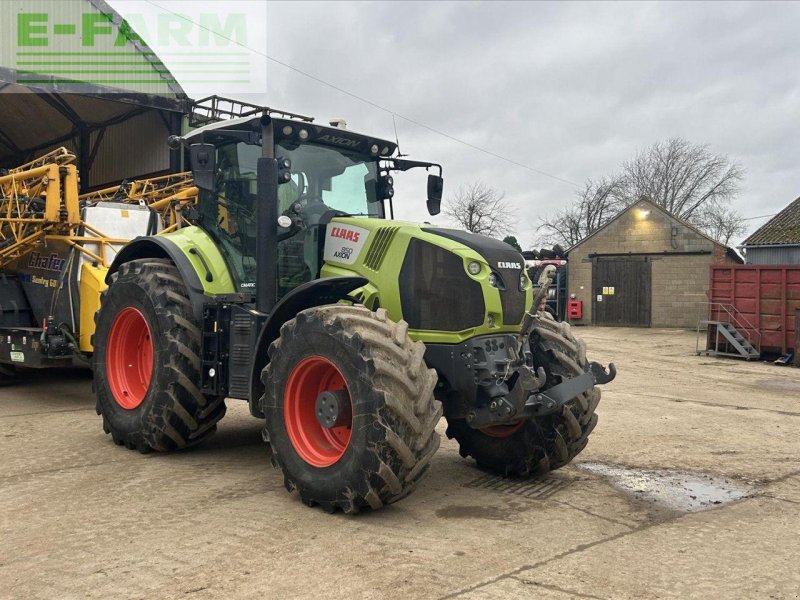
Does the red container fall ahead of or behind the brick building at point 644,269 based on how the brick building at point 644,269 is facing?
ahead

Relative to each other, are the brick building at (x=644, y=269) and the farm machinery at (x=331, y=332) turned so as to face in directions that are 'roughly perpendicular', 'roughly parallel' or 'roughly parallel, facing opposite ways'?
roughly perpendicular

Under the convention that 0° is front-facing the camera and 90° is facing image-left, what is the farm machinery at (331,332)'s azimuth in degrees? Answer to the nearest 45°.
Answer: approximately 315°

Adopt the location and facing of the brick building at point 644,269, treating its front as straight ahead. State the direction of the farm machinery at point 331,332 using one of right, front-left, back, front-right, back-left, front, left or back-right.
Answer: front

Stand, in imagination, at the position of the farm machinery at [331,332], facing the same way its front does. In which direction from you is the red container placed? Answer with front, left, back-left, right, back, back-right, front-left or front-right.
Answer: left

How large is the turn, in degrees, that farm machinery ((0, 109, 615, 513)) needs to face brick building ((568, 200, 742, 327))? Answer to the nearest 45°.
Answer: approximately 90° to its left

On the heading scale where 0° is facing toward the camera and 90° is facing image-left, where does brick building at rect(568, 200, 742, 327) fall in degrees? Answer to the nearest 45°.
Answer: approximately 0°

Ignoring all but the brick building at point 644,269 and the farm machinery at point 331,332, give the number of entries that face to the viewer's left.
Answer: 0

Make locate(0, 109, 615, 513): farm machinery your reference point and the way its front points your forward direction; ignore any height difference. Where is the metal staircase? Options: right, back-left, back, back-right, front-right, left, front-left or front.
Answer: left

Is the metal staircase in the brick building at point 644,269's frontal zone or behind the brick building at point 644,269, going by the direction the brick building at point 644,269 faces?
frontal zone
